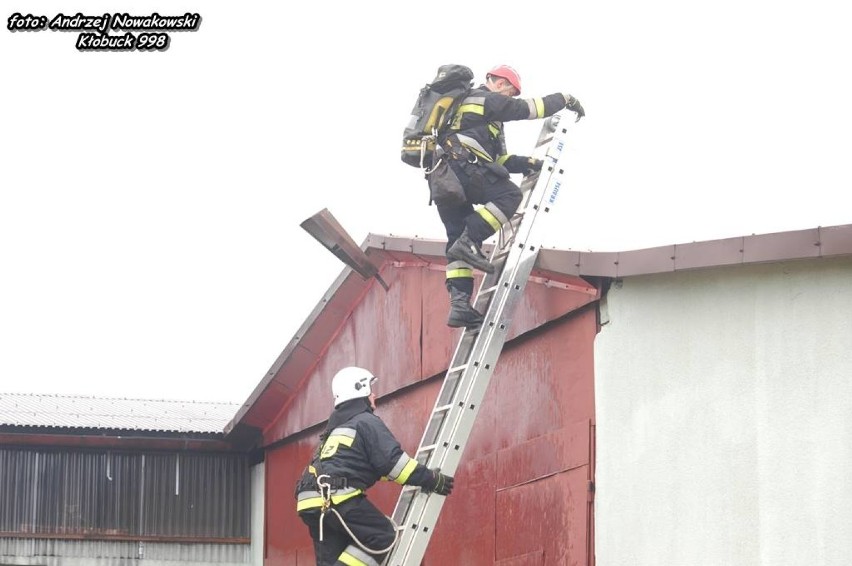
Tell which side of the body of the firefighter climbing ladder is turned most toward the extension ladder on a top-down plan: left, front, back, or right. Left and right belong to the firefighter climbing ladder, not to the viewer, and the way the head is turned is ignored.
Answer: front

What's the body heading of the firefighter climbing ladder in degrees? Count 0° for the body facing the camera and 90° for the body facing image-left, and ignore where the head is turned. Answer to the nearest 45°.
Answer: approximately 225°
